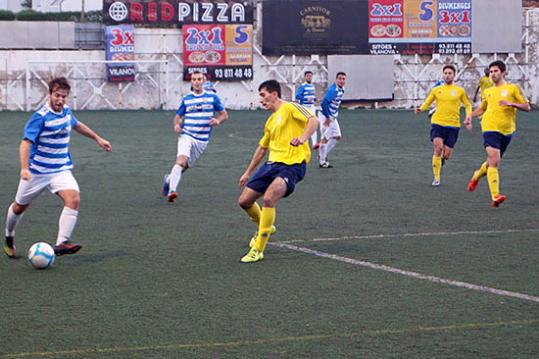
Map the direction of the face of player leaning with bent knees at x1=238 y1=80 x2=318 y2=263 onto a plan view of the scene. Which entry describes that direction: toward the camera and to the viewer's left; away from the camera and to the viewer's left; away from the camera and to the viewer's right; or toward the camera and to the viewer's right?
toward the camera and to the viewer's left

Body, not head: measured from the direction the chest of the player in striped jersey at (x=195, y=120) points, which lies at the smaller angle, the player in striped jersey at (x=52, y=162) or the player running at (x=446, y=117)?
the player in striped jersey

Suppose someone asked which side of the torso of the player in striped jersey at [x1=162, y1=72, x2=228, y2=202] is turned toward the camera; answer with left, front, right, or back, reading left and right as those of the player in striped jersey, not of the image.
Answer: front

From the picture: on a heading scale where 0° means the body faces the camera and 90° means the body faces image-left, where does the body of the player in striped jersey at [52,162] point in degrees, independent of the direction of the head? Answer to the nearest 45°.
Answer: approximately 315°

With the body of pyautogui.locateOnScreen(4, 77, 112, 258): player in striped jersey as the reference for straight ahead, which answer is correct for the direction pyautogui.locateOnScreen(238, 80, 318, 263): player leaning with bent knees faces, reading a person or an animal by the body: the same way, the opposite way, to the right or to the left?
to the right

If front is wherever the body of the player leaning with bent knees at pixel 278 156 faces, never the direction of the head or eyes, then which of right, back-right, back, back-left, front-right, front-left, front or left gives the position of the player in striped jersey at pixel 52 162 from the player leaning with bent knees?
front-right

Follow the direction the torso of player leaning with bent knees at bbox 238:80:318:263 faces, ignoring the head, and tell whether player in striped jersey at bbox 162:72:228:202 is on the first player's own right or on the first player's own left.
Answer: on the first player's own right

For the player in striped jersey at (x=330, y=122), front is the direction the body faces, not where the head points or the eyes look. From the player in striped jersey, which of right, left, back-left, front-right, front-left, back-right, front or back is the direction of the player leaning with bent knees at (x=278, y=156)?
front-right

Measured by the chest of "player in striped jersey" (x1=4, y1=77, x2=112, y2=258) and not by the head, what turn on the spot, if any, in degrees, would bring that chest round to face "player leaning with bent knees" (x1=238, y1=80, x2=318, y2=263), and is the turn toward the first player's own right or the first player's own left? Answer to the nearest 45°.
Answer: approximately 45° to the first player's own left

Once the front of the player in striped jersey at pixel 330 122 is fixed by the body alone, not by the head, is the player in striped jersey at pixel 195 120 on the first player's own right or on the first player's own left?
on the first player's own right

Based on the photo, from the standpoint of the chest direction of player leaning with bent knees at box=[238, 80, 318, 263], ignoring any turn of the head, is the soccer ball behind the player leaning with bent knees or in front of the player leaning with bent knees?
in front

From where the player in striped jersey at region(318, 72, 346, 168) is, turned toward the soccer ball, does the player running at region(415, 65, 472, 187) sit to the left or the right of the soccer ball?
left

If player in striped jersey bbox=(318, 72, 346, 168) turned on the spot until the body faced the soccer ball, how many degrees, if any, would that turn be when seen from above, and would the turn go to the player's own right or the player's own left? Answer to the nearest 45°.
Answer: approximately 45° to the player's own right

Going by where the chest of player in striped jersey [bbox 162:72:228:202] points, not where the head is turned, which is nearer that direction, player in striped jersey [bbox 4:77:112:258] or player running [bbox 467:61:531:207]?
the player in striped jersey
